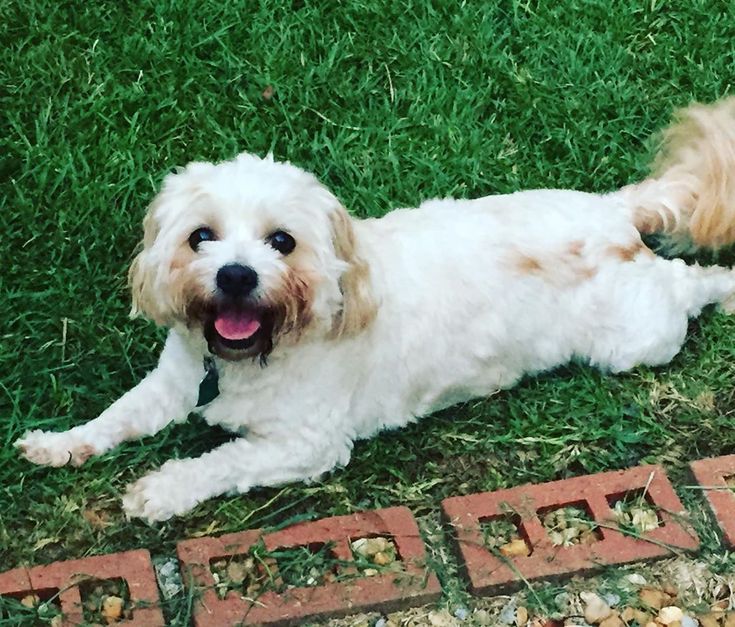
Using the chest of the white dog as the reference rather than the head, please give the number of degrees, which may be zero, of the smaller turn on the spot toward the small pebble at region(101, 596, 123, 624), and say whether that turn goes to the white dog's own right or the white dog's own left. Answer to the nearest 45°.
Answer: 0° — it already faces it

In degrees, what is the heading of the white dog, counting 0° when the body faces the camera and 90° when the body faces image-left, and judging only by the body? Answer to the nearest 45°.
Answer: approximately 45°

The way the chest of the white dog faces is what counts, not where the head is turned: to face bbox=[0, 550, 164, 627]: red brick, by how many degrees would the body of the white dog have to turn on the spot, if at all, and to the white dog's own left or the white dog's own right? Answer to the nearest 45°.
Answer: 0° — it already faces it

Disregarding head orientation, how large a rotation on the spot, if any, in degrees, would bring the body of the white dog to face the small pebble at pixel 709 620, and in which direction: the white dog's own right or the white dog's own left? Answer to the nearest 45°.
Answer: approximately 90° to the white dog's own left
